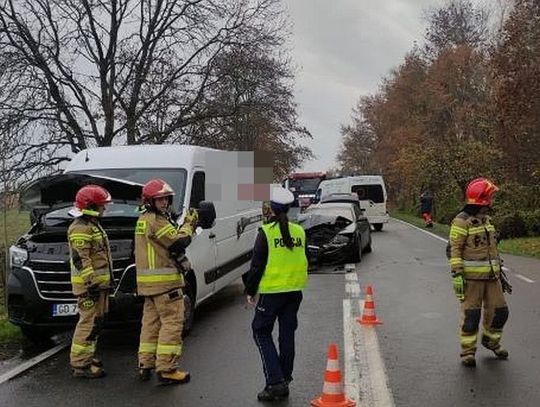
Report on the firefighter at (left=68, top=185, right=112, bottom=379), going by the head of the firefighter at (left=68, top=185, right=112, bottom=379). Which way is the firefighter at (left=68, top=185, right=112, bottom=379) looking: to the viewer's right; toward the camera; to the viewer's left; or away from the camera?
to the viewer's right

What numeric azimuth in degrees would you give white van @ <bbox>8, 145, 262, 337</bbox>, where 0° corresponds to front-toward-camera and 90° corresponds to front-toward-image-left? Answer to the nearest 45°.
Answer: approximately 45°

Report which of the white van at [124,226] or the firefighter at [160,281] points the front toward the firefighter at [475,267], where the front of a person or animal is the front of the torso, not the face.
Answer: the firefighter at [160,281]

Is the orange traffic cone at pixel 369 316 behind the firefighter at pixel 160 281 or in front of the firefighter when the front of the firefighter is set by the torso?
in front

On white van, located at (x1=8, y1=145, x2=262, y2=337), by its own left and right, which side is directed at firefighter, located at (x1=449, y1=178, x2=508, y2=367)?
left

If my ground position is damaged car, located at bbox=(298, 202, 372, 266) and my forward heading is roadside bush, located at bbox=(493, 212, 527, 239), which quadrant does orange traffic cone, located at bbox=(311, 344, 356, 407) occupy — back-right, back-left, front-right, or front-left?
back-right

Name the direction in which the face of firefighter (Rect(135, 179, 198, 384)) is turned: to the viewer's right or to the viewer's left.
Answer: to the viewer's right

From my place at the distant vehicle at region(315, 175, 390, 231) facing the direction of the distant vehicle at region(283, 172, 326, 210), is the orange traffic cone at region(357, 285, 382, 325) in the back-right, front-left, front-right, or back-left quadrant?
back-left

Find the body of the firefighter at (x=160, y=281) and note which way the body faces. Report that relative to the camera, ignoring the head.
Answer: to the viewer's right
